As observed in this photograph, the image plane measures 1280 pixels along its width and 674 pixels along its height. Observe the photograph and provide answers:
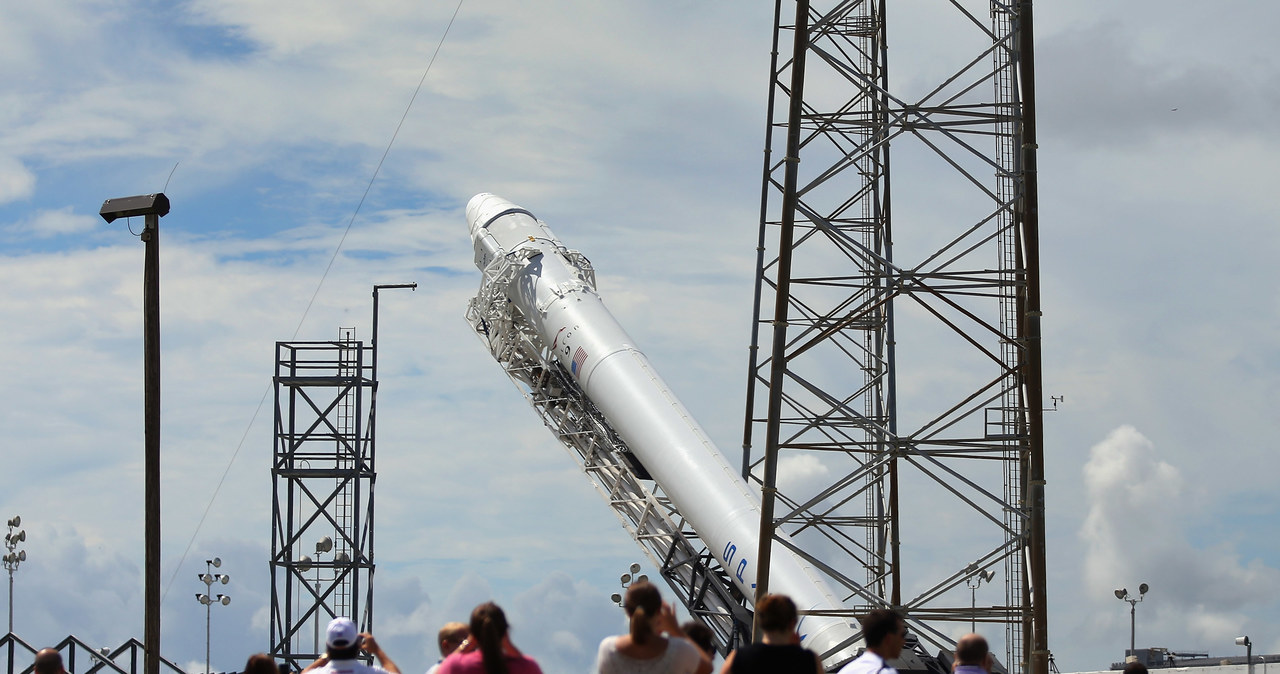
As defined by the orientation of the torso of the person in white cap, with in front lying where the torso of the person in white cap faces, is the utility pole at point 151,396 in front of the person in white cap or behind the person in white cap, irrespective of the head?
in front

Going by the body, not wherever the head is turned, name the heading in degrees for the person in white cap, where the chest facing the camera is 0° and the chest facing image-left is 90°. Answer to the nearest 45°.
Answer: approximately 180°

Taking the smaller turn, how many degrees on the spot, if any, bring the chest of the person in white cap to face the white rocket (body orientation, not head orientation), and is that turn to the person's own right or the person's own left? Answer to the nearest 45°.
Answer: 0° — they already face it
